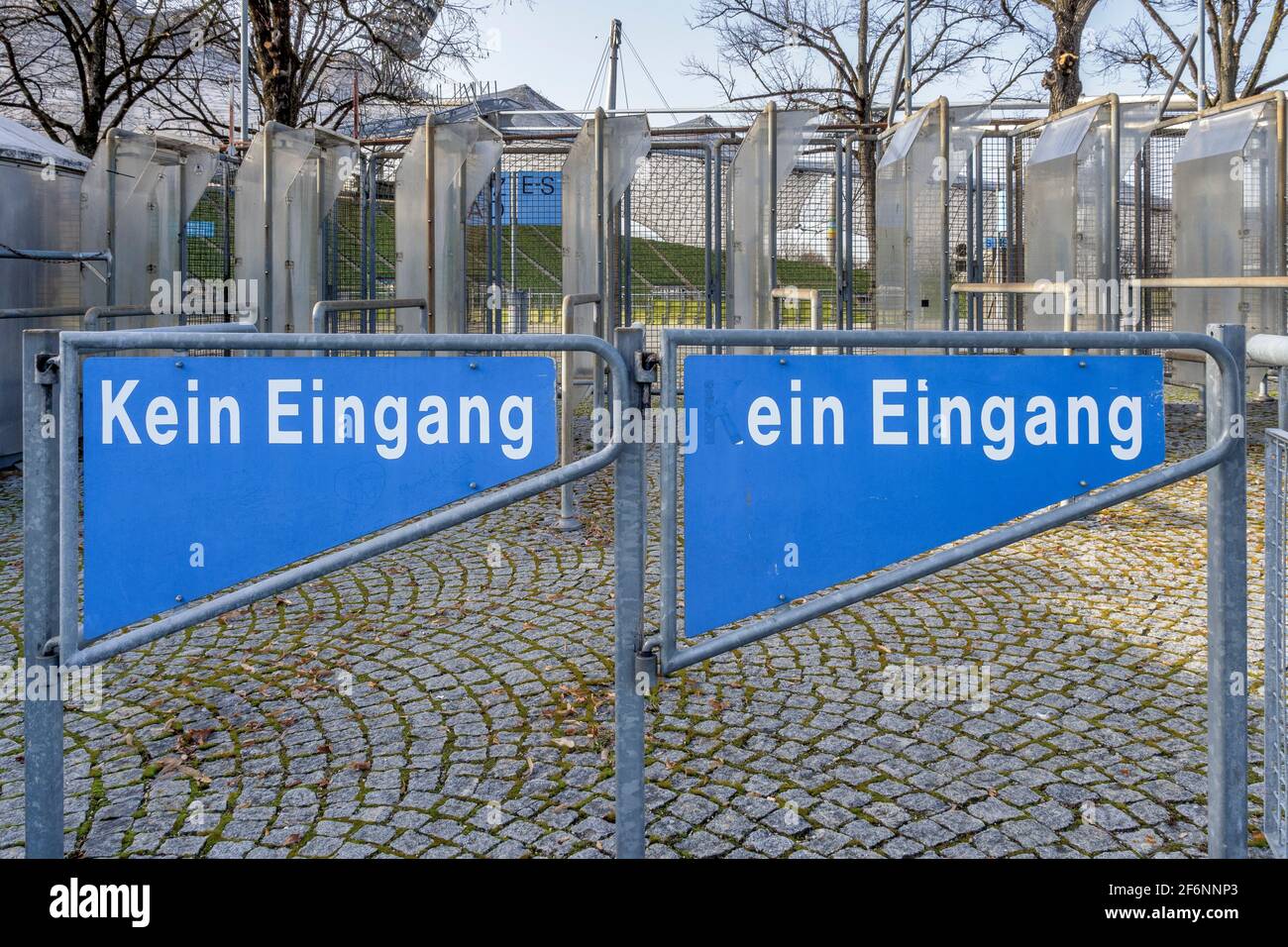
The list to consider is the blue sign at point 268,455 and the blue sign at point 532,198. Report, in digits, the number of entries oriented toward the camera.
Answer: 2

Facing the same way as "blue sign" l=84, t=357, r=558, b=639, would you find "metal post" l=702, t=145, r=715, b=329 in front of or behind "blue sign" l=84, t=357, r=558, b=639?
behind

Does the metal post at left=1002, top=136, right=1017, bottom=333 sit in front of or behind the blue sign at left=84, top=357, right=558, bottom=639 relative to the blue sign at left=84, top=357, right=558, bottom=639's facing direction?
behind

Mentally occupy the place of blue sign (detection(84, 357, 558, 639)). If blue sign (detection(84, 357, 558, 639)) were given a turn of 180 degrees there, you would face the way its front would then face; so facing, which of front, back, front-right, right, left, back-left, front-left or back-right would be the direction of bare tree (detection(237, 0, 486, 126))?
front

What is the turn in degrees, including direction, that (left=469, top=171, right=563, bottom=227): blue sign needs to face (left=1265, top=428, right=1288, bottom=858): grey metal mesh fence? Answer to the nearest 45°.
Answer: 0° — it already faces it

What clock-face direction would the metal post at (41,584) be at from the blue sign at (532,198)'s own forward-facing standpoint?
The metal post is roughly at 12 o'clock from the blue sign.

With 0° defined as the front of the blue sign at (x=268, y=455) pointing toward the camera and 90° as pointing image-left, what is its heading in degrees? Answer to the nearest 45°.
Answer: approximately 0°
